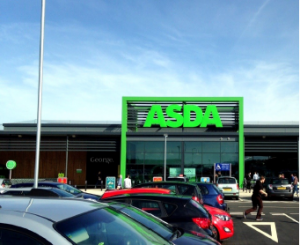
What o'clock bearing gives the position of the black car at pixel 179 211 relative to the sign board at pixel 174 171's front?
The black car is roughly at 12 o'clock from the sign board.

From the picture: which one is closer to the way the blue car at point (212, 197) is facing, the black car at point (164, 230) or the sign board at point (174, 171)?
the sign board

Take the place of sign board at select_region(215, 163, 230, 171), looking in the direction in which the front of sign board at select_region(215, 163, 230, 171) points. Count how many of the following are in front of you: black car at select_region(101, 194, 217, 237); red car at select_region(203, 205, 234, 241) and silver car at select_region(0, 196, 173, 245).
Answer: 3

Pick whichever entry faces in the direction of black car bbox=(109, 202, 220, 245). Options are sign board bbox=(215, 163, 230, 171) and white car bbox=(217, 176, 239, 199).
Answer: the sign board

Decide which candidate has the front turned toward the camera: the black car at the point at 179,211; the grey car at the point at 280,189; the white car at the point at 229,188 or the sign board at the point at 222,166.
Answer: the sign board

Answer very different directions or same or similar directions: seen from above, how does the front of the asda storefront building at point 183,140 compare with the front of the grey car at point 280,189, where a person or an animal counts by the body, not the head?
very different directions

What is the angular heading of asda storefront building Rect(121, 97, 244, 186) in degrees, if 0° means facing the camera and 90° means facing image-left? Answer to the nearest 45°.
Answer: approximately 0°

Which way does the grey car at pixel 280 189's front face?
away from the camera

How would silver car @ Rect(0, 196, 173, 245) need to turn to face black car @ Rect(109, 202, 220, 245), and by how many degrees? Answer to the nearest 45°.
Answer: approximately 90° to its left

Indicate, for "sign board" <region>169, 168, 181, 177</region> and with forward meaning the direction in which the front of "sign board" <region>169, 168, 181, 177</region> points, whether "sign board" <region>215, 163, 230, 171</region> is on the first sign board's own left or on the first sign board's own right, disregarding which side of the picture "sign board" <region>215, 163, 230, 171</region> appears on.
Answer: on the first sign board's own left

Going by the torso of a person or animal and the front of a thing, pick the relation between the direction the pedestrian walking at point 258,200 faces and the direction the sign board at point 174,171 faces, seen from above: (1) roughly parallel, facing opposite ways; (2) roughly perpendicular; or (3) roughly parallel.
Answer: roughly perpendicular
